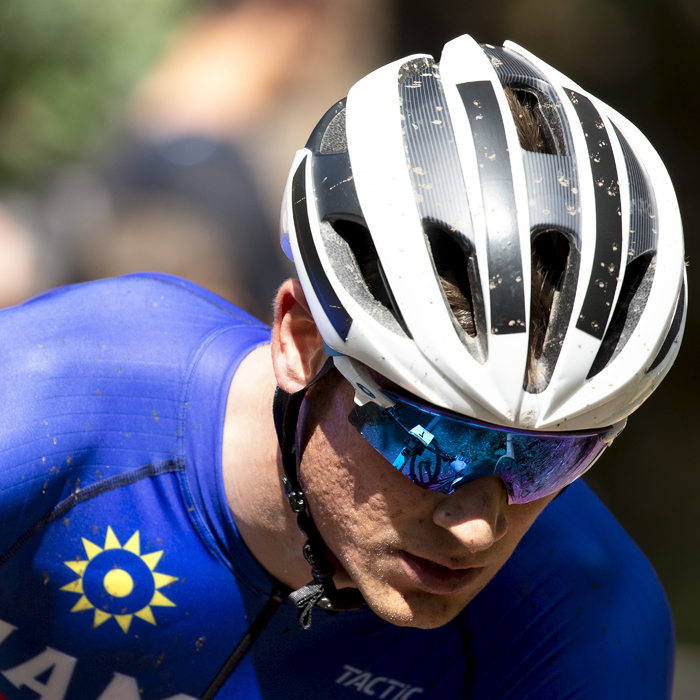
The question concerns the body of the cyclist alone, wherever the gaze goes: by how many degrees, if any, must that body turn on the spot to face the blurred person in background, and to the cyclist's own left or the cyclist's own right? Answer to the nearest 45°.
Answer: approximately 135° to the cyclist's own left

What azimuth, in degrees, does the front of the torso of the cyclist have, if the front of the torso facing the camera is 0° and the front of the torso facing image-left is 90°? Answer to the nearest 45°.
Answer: approximately 315°
